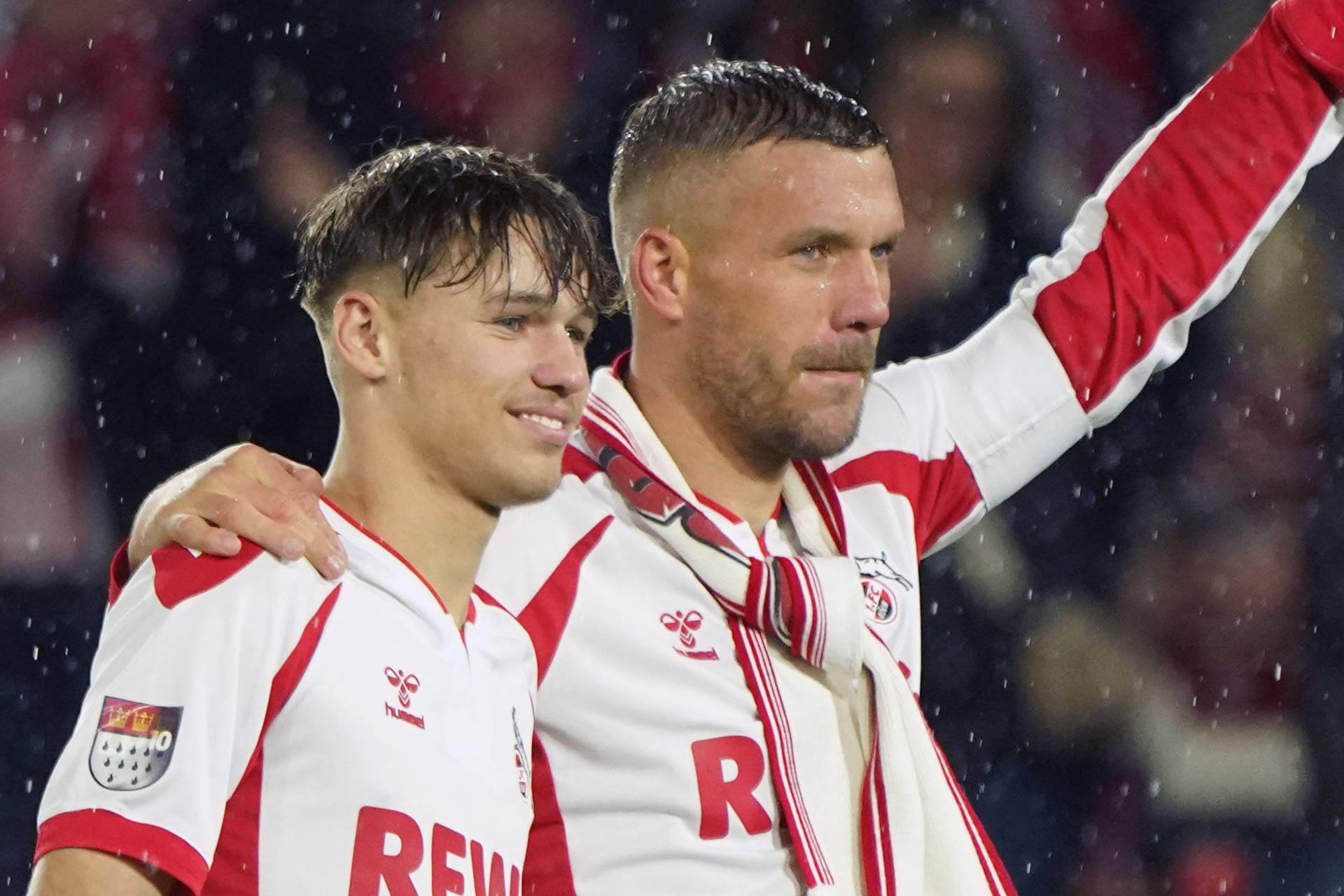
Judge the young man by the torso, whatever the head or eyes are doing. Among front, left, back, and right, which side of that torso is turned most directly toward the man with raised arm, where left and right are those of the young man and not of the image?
left

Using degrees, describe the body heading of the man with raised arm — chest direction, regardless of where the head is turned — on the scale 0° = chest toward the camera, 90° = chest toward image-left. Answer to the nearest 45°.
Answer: approximately 315°

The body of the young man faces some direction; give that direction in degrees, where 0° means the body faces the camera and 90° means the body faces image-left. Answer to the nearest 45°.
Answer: approximately 315°

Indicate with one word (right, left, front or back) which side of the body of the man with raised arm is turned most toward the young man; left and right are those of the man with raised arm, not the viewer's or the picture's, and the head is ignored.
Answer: right

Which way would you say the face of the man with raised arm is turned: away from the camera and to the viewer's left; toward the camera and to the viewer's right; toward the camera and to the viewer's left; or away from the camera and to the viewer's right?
toward the camera and to the viewer's right
